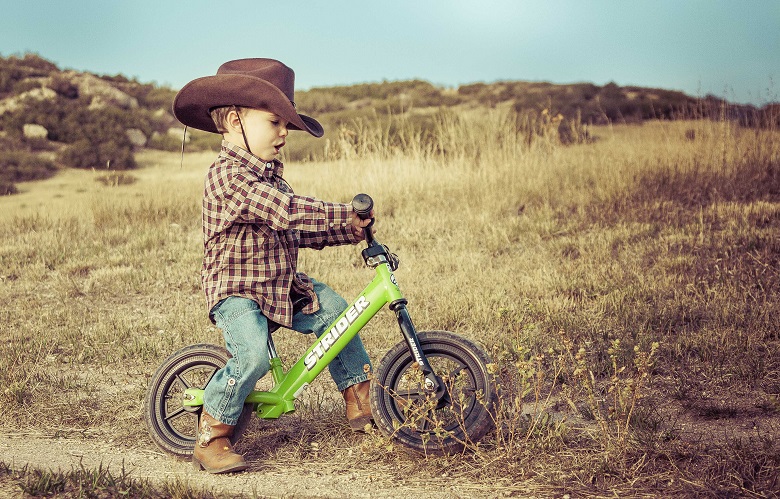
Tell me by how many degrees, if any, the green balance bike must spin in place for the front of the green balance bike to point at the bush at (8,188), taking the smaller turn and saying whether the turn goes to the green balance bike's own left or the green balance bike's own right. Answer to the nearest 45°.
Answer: approximately 135° to the green balance bike's own left

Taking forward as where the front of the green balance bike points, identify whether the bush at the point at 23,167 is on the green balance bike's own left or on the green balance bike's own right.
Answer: on the green balance bike's own left

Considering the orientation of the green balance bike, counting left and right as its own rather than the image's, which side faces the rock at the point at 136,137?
left

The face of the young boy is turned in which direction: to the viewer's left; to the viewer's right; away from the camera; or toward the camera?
to the viewer's right

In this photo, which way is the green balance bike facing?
to the viewer's right

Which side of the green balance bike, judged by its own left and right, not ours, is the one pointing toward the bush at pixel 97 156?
left
